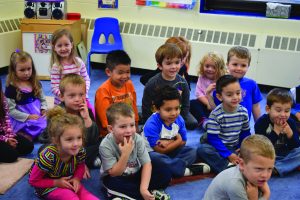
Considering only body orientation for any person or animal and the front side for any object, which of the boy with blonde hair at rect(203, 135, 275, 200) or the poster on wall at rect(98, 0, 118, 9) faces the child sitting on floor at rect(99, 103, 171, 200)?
the poster on wall

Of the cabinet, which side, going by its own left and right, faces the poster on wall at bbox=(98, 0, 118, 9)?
left

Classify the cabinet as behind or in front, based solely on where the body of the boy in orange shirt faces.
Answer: behind

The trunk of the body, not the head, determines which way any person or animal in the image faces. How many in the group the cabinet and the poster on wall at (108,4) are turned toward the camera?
2

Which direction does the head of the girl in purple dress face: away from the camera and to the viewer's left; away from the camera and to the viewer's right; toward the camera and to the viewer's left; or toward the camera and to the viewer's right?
toward the camera and to the viewer's right

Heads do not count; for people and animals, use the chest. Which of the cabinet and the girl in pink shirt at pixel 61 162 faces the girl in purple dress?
the cabinet

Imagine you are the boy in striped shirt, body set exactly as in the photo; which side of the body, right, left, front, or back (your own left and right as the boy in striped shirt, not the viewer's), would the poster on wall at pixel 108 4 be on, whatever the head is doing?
back

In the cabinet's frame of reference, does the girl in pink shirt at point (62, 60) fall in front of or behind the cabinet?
in front

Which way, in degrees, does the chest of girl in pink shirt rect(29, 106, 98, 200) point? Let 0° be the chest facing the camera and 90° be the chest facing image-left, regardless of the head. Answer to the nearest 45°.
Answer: approximately 315°

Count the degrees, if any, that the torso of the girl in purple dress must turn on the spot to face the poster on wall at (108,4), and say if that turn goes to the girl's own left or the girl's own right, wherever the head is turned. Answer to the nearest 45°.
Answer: approximately 90° to the girl's own left

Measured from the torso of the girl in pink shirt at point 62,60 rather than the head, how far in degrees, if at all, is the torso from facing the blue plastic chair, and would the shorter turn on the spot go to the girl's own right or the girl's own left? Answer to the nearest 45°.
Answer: approximately 180°

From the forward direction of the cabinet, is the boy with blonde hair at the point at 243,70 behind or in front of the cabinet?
in front

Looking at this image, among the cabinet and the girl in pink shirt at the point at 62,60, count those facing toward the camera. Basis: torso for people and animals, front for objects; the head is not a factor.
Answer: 2
